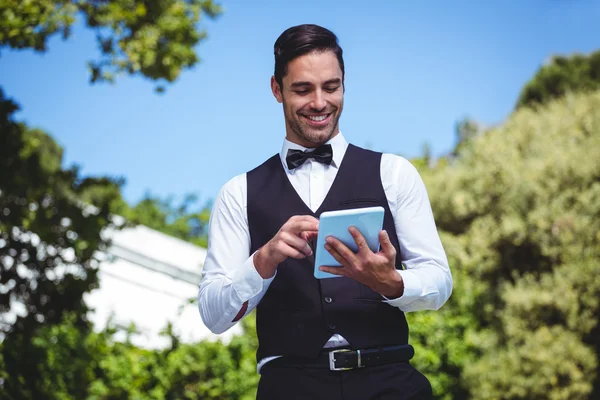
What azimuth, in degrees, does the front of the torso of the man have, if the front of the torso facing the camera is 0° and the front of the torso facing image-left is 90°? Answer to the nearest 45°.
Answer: approximately 0°

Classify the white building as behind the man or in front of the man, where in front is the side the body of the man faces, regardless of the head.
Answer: behind
